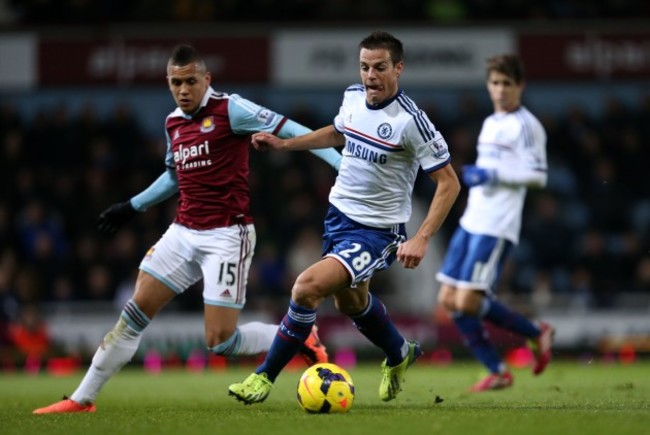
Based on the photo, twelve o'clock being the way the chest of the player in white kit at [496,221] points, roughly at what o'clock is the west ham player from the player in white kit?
The west ham player is roughly at 12 o'clock from the player in white kit.

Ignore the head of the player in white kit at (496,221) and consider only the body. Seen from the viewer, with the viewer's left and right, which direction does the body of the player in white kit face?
facing the viewer and to the left of the viewer

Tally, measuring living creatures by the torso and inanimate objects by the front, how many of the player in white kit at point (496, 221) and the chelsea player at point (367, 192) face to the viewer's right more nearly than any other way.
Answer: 0

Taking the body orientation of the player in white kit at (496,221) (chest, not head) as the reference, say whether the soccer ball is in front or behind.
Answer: in front

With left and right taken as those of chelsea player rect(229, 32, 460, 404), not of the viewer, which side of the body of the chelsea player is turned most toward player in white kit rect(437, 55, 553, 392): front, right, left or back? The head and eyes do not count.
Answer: back
